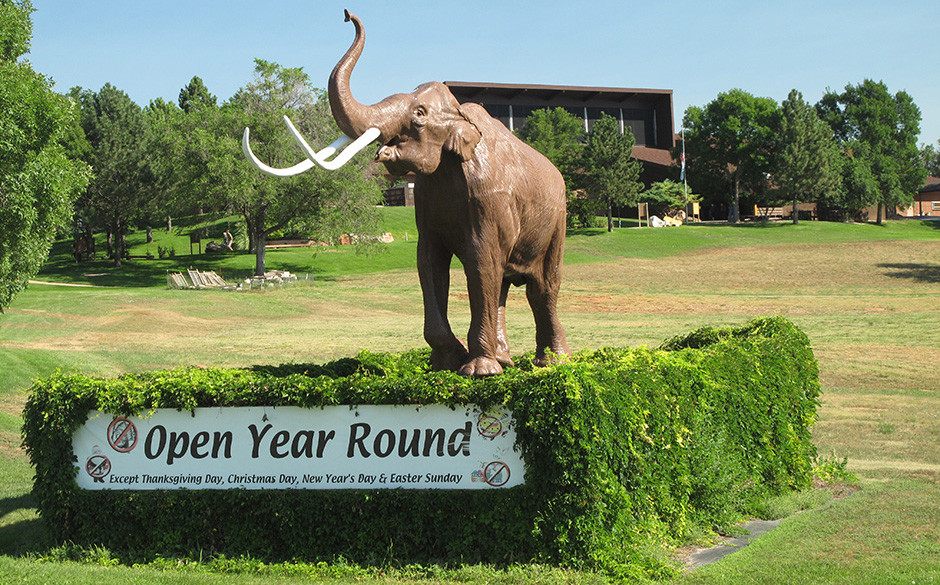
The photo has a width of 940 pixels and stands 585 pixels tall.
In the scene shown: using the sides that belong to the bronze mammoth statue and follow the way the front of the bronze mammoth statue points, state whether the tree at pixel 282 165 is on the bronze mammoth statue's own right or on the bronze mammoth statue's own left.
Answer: on the bronze mammoth statue's own right

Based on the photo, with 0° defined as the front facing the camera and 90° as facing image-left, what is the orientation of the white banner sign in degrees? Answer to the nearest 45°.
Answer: approximately 0°

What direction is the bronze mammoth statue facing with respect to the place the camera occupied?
facing the viewer and to the left of the viewer

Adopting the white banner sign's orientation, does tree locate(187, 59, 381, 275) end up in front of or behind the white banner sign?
behind

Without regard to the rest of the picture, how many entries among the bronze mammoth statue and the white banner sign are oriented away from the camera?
0
